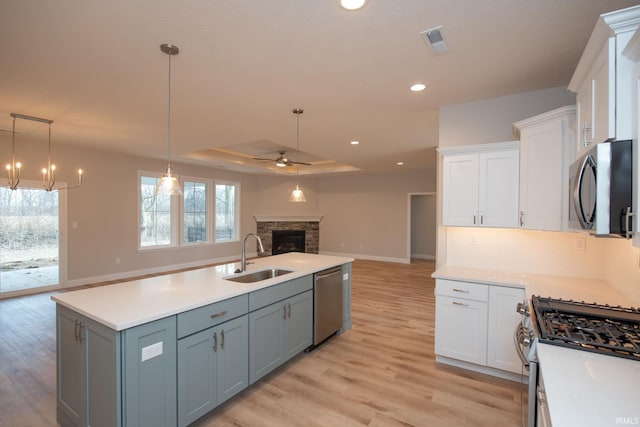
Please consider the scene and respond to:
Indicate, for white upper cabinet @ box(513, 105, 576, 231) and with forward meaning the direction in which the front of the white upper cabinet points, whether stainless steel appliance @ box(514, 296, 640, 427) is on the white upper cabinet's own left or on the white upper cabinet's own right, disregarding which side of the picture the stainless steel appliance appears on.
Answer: on the white upper cabinet's own left

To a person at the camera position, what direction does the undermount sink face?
facing the viewer and to the right of the viewer

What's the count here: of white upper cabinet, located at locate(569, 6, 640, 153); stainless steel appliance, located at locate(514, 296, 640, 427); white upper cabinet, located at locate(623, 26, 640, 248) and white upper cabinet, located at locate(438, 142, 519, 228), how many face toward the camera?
1

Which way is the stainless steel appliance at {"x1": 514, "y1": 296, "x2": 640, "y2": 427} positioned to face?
to the viewer's left

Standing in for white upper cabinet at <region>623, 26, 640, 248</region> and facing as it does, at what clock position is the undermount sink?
The undermount sink is roughly at 12 o'clock from the white upper cabinet.

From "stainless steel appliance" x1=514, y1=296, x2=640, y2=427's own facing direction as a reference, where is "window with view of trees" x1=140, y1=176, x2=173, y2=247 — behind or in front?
in front

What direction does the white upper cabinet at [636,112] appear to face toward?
to the viewer's left

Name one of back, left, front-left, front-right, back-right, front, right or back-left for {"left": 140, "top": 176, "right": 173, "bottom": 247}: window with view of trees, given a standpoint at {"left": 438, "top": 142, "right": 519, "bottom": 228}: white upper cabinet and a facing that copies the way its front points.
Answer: right

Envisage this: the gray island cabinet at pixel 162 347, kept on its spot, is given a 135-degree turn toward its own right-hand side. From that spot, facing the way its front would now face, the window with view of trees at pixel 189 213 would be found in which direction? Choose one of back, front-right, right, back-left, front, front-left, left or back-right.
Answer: right

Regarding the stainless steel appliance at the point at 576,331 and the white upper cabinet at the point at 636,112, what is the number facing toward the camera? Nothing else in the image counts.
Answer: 0

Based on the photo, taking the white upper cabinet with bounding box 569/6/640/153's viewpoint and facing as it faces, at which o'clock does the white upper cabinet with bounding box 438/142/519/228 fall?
the white upper cabinet with bounding box 438/142/519/228 is roughly at 2 o'clock from the white upper cabinet with bounding box 569/6/640/153.
